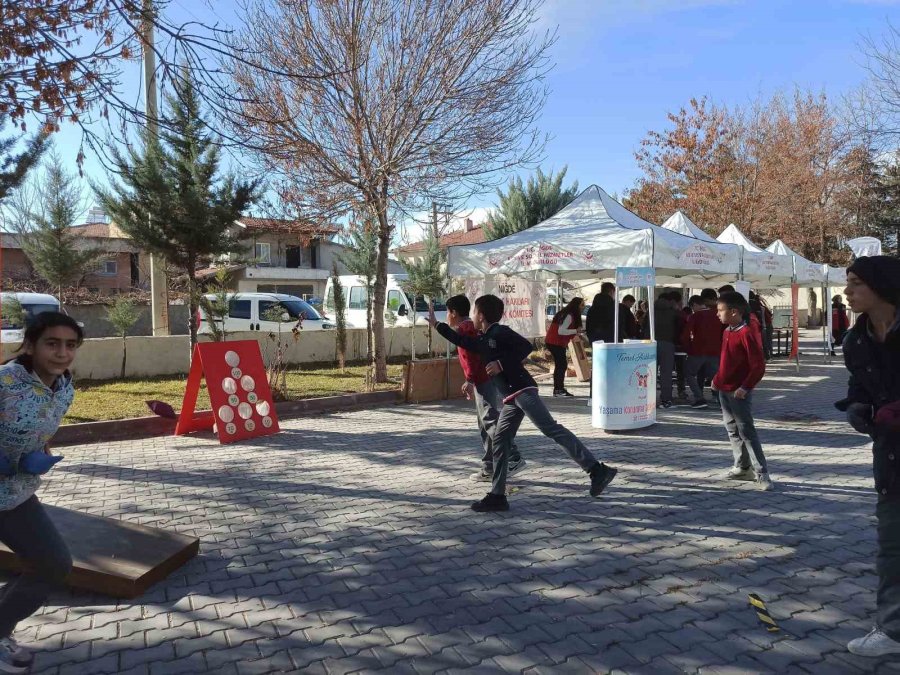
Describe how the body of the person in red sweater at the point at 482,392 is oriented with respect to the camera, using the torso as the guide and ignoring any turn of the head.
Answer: to the viewer's left

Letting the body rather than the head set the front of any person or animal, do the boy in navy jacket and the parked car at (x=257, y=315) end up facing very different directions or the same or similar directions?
very different directions

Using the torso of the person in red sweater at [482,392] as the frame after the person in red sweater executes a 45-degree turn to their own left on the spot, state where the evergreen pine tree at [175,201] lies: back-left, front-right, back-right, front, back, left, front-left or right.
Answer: right

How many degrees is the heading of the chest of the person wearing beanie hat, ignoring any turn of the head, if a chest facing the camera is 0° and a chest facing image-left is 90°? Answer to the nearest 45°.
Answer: approximately 90°

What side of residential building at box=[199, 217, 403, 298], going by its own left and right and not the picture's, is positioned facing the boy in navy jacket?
front

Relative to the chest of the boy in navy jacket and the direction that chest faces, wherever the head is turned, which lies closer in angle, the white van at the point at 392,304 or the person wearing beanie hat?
the white van

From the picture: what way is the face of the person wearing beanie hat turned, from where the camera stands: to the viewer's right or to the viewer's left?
to the viewer's left

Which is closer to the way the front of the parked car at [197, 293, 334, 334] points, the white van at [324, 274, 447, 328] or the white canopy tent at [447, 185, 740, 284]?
the white van

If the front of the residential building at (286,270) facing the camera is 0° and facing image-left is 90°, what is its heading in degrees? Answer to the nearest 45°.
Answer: approximately 0°

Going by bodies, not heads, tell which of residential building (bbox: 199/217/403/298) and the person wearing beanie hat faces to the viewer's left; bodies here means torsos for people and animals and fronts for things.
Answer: the person wearing beanie hat

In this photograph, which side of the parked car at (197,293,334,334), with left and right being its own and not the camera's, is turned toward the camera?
right

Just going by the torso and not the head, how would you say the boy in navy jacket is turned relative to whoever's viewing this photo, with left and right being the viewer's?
facing to the left of the viewer
